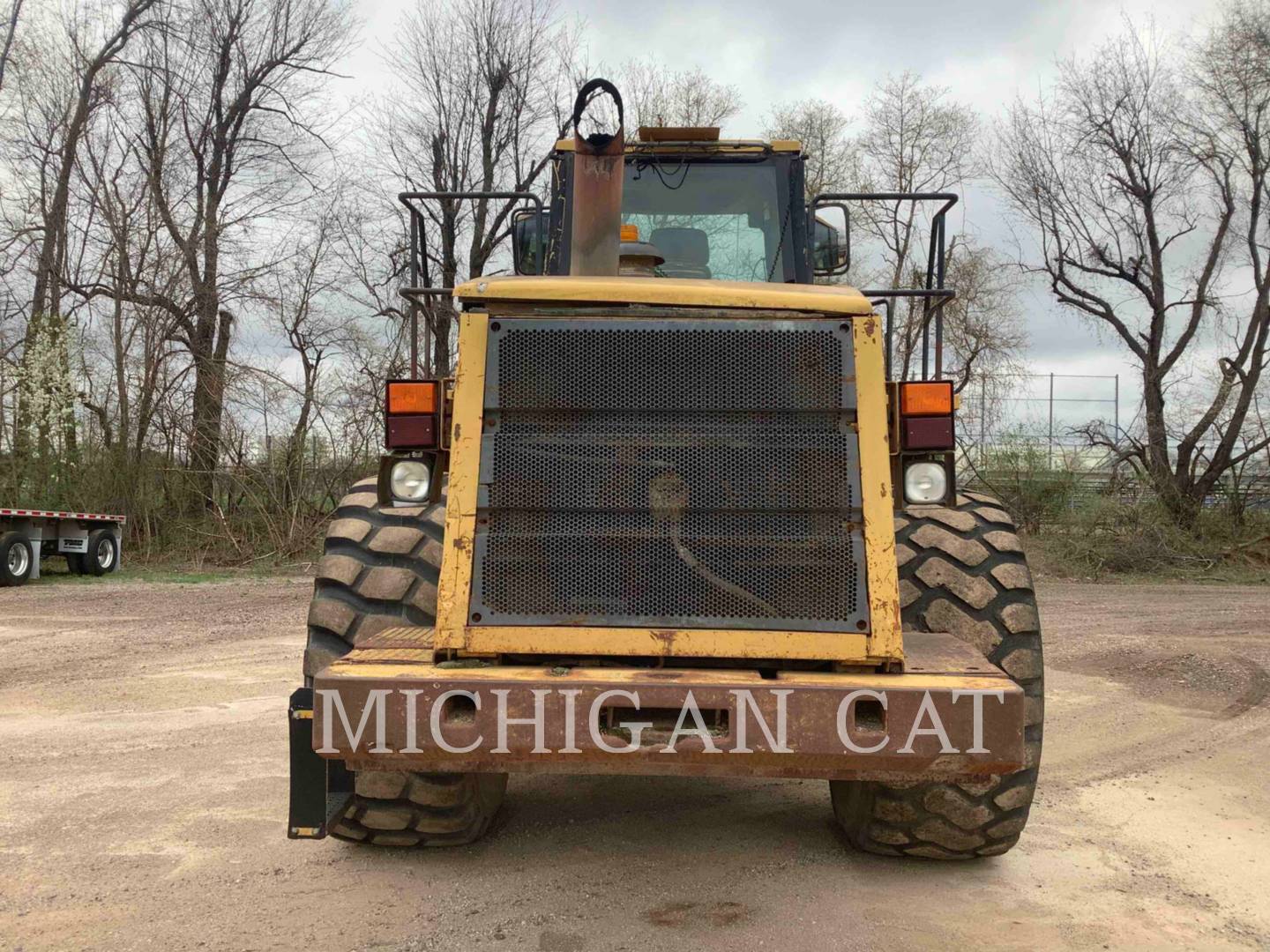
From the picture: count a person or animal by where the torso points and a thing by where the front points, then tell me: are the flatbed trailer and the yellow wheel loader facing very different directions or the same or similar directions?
very different directions

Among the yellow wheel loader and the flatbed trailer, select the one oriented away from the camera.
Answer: the yellow wheel loader

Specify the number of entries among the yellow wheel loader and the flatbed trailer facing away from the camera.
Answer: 1

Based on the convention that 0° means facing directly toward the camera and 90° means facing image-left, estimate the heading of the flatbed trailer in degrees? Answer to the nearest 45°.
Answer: approximately 45°

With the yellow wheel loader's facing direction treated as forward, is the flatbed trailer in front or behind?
in front

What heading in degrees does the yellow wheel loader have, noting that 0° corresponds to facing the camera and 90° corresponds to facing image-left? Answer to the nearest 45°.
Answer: approximately 180°

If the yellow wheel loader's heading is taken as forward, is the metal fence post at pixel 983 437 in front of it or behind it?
in front
